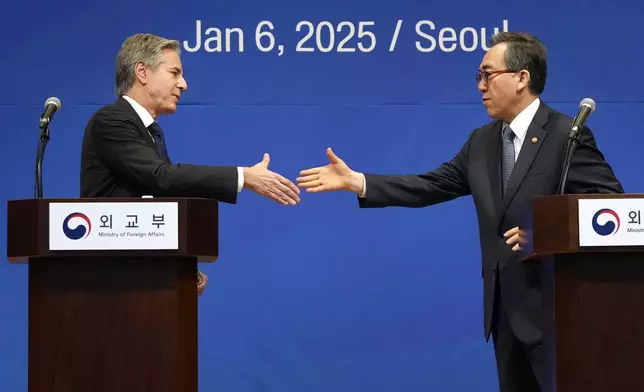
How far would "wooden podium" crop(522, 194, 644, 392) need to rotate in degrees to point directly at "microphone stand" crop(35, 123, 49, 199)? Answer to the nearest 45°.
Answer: approximately 90° to its right

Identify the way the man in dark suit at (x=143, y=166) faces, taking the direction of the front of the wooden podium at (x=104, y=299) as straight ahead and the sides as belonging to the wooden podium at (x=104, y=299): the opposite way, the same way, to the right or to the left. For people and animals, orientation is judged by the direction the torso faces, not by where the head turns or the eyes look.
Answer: to the left

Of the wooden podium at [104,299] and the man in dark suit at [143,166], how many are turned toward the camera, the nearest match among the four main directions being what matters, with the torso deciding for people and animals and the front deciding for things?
1

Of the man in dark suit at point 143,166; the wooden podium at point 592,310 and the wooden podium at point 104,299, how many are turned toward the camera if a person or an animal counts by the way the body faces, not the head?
2

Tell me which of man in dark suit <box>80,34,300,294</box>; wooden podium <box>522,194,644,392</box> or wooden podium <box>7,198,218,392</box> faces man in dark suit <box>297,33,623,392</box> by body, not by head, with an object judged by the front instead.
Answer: man in dark suit <box>80,34,300,294</box>

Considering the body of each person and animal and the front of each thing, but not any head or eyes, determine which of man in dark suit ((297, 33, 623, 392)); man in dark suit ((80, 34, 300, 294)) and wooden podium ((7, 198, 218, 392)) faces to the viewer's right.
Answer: man in dark suit ((80, 34, 300, 294))

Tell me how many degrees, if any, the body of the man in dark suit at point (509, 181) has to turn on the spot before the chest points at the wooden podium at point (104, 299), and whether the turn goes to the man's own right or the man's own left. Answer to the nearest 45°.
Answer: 0° — they already face it

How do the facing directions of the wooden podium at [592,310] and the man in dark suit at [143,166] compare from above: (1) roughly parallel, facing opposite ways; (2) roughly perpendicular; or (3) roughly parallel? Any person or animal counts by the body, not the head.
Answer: roughly perpendicular

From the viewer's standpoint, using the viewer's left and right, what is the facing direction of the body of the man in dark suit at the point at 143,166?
facing to the right of the viewer

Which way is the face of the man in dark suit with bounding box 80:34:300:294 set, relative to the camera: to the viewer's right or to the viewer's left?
to the viewer's right

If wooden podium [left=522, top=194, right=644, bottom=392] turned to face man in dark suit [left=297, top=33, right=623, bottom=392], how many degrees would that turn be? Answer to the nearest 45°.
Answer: approximately 180°

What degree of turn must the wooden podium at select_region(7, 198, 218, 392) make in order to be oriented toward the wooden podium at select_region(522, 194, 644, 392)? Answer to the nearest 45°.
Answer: approximately 90° to its left

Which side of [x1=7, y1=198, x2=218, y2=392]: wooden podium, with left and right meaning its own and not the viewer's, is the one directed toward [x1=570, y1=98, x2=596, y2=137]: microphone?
left

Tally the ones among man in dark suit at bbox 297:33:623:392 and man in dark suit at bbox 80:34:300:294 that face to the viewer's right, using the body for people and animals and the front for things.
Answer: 1

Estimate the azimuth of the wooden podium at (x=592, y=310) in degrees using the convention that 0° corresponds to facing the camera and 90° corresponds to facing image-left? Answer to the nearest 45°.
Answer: approximately 0°
